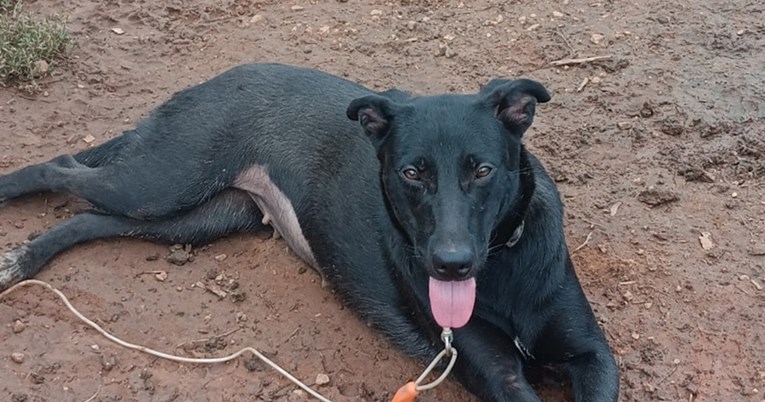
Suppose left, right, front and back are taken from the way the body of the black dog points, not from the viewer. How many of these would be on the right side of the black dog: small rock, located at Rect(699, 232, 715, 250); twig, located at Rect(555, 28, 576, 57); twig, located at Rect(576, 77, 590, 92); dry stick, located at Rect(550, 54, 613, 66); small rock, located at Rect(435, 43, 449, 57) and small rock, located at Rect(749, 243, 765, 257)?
0

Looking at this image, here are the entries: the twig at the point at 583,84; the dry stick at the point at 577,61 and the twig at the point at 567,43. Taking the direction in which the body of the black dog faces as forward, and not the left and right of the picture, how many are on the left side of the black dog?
3

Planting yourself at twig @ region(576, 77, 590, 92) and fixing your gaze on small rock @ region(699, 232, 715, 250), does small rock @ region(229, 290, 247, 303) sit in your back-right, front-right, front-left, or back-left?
front-right

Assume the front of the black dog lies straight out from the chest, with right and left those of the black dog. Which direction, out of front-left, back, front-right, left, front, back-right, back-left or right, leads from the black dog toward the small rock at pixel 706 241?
front-left

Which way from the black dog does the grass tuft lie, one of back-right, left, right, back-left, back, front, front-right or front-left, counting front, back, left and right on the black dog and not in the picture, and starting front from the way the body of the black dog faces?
back

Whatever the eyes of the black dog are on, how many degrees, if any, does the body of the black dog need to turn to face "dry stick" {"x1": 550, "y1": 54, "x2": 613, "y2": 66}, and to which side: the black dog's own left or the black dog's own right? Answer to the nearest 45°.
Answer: approximately 90° to the black dog's own left

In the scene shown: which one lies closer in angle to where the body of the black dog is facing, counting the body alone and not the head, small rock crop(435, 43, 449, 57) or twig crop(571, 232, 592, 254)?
the twig

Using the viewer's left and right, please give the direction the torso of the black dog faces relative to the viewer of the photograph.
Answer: facing the viewer and to the right of the viewer

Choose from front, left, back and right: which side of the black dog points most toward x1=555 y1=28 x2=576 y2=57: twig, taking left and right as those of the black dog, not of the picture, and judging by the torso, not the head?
left

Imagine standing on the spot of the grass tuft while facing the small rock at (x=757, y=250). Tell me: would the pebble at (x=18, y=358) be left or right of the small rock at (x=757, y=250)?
right

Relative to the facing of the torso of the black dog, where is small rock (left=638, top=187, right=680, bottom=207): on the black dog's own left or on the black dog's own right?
on the black dog's own left

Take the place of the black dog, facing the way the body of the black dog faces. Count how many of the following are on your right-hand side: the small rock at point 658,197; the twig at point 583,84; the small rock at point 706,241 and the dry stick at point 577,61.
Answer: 0

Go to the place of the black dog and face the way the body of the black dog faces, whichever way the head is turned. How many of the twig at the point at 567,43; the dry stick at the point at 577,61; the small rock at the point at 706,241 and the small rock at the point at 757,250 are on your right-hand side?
0

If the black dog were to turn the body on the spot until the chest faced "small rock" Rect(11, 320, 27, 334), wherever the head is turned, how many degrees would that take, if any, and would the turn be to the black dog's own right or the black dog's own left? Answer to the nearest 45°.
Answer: approximately 135° to the black dog's own right

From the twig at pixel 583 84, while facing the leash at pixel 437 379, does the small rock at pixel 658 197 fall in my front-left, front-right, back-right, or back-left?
front-left

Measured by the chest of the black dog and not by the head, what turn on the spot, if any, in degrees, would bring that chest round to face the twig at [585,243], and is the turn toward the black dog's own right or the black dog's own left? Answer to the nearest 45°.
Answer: approximately 45° to the black dog's own left

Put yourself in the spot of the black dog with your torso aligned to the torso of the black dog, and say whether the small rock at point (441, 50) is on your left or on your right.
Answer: on your left

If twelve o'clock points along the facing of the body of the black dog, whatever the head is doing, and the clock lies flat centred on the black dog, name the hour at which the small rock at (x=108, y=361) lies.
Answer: The small rock is roughly at 4 o'clock from the black dog.
